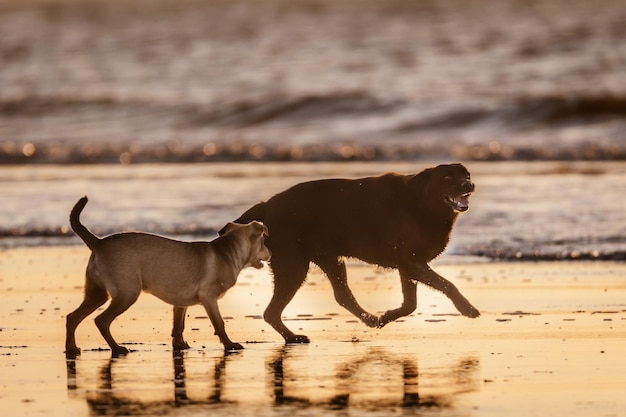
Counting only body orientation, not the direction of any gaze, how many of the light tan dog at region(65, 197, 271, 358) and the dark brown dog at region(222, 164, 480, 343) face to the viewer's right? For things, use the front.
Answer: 2

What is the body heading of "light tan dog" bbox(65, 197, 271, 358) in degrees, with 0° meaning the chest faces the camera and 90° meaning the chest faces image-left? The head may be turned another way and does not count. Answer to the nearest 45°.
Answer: approximately 270°

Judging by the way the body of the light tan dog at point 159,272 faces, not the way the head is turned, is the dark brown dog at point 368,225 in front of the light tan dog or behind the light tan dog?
in front

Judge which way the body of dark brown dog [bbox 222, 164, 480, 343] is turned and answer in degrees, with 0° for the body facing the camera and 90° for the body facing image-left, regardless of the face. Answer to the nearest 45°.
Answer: approximately 270°

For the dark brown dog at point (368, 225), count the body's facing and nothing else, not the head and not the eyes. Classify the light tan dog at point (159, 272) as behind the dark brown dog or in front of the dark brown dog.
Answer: behind
